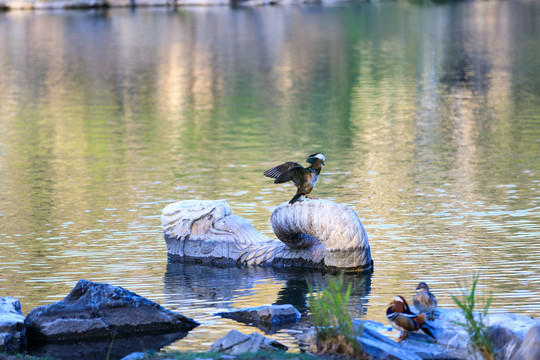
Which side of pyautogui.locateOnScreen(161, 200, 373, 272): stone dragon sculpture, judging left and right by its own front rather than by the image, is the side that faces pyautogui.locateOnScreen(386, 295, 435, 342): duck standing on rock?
left

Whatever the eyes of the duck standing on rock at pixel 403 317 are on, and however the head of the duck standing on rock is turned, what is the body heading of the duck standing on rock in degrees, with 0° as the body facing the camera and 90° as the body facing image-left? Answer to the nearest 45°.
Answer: approximately 90°

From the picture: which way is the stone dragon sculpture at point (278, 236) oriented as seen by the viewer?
to the viewer's left

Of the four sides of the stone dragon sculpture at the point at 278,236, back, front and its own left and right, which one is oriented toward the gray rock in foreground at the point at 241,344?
left

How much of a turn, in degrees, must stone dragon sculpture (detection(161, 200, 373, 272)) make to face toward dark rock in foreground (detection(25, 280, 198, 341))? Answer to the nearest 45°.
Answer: approximately 45° to its left

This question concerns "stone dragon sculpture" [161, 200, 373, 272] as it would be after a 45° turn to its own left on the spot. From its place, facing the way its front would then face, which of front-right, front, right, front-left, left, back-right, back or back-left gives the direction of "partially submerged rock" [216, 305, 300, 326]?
front-left

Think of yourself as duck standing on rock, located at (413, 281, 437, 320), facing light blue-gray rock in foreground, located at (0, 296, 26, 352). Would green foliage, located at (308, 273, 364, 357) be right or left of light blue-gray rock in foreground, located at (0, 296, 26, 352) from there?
left

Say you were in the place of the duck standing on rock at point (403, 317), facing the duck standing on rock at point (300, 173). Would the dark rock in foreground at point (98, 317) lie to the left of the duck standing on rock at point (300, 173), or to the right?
left

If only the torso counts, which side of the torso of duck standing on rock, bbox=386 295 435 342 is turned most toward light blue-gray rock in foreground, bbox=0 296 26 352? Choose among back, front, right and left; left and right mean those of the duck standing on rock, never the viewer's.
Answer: front

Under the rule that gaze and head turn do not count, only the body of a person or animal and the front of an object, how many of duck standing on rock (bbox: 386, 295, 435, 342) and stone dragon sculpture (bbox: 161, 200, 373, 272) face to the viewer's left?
2

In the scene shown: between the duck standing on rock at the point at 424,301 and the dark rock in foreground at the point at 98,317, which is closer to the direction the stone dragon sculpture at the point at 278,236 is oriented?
the dark rock in foreground

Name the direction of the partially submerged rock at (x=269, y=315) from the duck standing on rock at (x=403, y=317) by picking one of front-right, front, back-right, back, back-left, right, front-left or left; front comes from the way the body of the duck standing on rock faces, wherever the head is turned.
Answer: front-right
